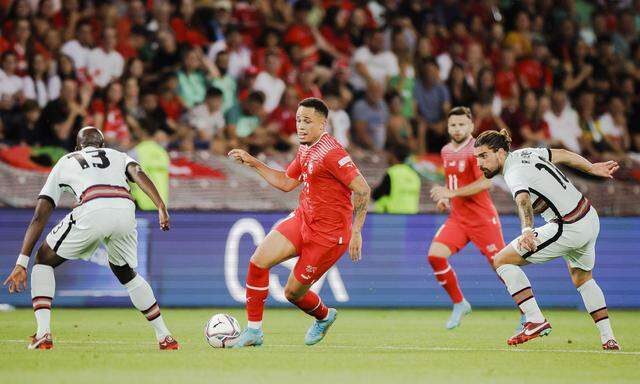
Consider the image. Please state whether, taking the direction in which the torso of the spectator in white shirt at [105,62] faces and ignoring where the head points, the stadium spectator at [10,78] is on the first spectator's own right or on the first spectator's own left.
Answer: on the first spectator's own right

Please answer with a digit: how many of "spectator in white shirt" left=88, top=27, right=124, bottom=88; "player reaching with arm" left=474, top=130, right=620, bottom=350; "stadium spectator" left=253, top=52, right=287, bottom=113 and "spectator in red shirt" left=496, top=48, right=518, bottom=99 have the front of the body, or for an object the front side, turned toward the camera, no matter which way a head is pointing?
3

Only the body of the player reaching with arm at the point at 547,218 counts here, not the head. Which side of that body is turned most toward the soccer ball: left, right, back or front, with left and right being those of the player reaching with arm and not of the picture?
front

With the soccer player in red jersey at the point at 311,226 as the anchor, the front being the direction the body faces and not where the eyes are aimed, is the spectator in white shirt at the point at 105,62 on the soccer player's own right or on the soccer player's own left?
on the soccer player's own right

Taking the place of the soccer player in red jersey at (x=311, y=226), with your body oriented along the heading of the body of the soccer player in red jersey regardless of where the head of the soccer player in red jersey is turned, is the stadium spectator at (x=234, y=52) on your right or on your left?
on your right

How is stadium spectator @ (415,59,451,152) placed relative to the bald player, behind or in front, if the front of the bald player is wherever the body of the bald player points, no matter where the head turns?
in front

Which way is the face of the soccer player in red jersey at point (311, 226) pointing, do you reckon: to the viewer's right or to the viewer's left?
to the viewer's left

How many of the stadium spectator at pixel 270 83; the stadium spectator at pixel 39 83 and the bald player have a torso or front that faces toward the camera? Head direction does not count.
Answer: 2

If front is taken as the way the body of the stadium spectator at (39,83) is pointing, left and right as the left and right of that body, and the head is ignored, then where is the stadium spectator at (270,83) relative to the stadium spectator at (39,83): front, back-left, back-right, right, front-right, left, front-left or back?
left

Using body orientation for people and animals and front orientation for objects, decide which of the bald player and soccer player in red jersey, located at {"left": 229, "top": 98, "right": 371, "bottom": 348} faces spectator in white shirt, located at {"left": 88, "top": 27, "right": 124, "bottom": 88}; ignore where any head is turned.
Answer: the bald player

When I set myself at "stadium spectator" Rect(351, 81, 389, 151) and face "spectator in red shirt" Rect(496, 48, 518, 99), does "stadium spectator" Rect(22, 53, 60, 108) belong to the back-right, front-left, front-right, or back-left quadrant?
back-left
